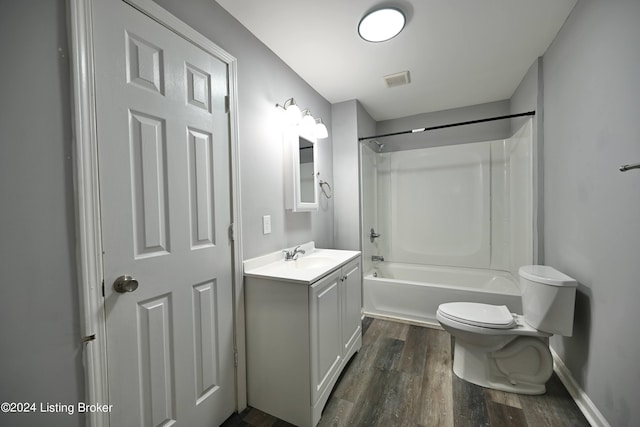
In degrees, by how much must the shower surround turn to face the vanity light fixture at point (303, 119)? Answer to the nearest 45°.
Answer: approximately 45° to its right

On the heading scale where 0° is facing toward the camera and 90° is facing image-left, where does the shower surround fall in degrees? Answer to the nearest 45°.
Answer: approximately 0°

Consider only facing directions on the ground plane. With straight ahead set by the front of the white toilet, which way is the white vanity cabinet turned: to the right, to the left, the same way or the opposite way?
the opposite way

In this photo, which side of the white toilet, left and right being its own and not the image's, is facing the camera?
left

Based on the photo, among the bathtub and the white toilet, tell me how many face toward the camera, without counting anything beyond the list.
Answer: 1

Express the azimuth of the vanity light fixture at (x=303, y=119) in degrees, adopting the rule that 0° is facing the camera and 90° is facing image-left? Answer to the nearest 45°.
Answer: approximately 315°

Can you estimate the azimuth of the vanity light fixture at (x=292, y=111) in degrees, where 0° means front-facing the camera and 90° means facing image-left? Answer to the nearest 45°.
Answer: approximately 315°

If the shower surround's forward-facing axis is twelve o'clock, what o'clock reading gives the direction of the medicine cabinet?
The medicine cabinet is roughly at 1 o'clock from the shower surround.

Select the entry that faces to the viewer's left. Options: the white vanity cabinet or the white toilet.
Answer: the white toilet

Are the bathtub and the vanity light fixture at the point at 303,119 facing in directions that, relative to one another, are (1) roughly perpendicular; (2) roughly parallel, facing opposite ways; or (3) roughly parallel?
roughly perpendicular
